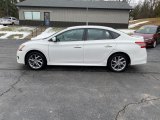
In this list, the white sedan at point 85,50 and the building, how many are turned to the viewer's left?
1

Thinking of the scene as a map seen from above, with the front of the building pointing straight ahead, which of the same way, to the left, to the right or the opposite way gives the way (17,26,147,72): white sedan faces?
to the right

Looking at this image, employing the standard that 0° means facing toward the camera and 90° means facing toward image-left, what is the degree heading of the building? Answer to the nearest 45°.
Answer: approximately 0°

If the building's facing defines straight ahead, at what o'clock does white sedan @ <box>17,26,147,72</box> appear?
The white sedan is roughly at 12 o'clock from the building.

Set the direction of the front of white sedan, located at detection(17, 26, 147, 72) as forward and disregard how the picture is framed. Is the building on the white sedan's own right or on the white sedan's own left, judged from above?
on the white sedan's own right

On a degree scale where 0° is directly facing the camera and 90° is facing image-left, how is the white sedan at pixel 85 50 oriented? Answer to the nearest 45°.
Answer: approximately 90°
